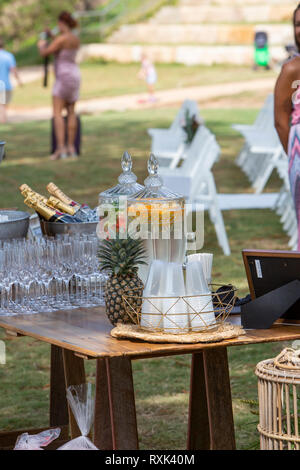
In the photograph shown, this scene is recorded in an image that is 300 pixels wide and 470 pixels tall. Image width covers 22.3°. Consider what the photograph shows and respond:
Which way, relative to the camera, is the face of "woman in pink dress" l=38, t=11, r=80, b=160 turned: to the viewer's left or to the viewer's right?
to the viewer's left

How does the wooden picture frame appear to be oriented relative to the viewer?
away from the camera

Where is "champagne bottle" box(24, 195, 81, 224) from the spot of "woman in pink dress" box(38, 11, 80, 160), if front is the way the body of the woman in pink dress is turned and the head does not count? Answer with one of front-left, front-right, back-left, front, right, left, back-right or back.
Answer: back-left
